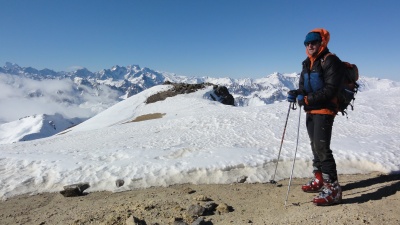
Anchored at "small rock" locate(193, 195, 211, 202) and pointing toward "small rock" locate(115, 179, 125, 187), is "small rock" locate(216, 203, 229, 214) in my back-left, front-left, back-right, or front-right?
back-left

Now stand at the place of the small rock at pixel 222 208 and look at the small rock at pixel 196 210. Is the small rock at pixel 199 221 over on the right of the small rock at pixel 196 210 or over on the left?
left

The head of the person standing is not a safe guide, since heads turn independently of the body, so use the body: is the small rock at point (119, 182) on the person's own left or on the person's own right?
on the person's own right

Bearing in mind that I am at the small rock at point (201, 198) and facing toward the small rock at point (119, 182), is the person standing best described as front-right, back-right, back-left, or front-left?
back-right

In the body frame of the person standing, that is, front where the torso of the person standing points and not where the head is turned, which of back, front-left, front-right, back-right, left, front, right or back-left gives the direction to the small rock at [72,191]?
front-right

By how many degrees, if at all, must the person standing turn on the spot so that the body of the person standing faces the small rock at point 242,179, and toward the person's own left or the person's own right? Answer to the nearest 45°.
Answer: approximately 90° to the person's own right

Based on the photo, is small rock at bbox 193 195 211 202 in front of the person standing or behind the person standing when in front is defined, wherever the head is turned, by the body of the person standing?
in front

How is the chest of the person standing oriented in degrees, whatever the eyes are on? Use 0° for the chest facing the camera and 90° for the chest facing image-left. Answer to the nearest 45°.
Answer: approximately 45°

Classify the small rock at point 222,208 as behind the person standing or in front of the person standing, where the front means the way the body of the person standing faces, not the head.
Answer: in front
